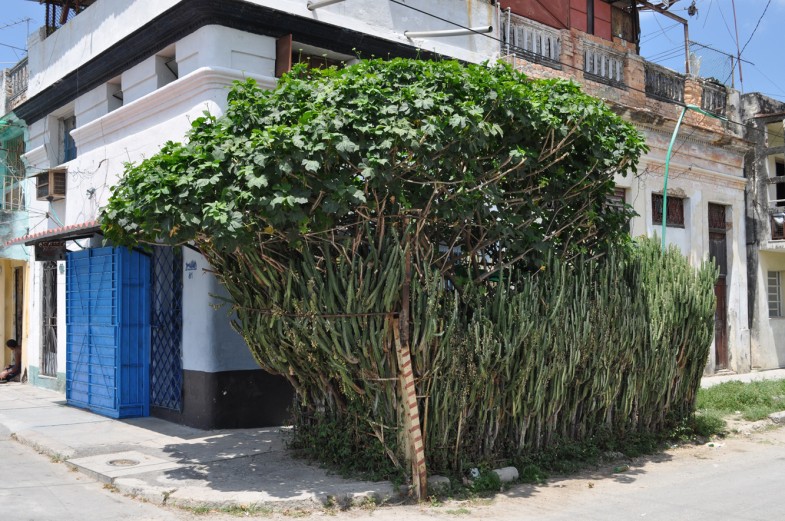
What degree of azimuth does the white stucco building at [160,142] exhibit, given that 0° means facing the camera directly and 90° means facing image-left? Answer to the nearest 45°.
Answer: approximately 45°

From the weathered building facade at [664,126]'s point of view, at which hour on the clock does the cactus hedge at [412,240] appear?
The cactus hedge is roughly at 2 o'clock from the weathered building facade.

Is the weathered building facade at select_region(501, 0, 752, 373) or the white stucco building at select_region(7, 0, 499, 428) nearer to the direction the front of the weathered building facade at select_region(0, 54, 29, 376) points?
the white stucco building

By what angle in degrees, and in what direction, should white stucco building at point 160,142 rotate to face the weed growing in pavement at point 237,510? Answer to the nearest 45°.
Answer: approximately 45° to its left

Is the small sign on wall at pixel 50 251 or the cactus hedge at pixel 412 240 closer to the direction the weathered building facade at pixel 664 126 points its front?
the cactus hedge

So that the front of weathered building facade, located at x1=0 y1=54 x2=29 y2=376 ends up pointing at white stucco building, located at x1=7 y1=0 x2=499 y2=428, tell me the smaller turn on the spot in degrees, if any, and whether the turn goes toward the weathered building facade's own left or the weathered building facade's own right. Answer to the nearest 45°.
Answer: approximately 45° to the weathered building facade's own left

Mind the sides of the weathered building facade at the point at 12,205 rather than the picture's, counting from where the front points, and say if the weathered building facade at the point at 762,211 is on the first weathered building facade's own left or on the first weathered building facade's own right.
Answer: on the first weathered building facade's own left

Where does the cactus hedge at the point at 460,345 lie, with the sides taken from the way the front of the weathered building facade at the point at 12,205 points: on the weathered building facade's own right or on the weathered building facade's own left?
on the weathered building facade's own left
